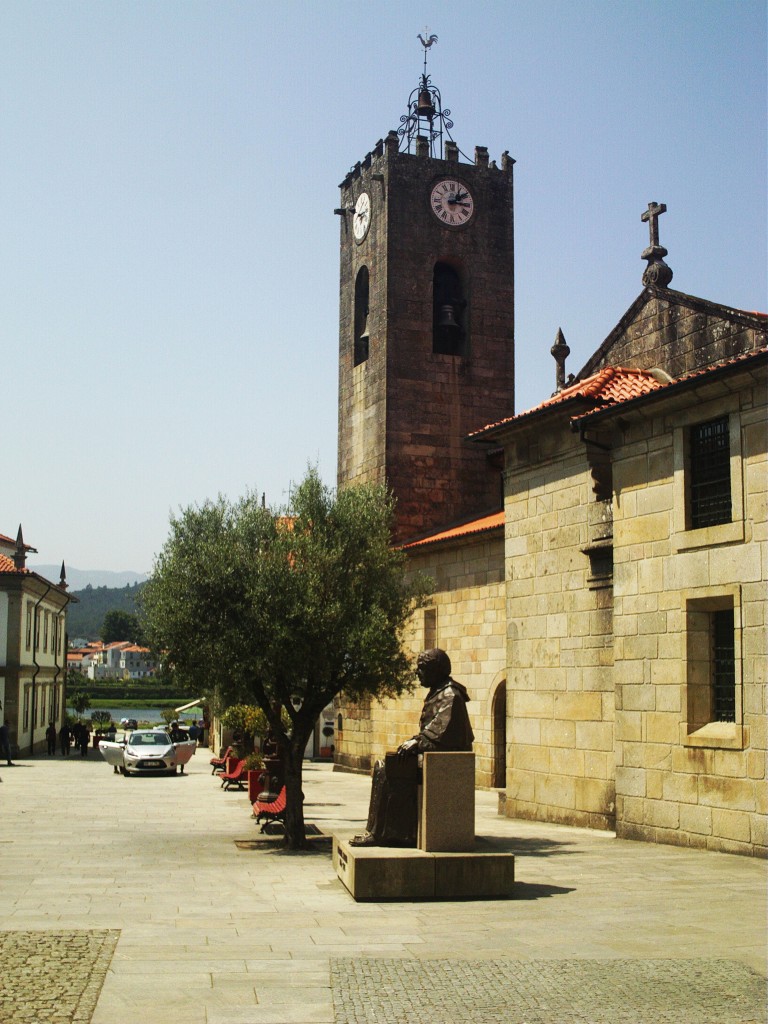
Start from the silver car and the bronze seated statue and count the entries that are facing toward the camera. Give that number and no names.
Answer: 1

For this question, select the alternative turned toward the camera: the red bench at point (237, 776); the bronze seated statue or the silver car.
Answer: the silver car

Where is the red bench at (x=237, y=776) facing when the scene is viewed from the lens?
facing to the left of the viewer

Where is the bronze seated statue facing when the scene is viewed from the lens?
facing to the left of the viewer

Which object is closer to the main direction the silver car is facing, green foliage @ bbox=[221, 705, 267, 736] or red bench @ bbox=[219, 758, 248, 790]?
the red bench

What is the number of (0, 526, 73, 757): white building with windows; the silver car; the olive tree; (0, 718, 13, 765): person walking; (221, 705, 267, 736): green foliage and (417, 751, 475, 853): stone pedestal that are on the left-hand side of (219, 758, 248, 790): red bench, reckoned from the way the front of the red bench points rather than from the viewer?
2

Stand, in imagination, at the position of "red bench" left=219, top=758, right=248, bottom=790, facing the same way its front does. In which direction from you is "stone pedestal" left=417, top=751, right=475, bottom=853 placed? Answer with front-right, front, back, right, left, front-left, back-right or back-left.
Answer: left

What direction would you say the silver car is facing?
toward the camera

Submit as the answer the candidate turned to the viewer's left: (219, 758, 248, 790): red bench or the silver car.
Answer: the red bench

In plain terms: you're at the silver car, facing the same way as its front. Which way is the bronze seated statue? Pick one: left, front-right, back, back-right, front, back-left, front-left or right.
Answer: front

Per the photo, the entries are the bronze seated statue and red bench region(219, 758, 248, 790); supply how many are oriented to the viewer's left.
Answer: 2
